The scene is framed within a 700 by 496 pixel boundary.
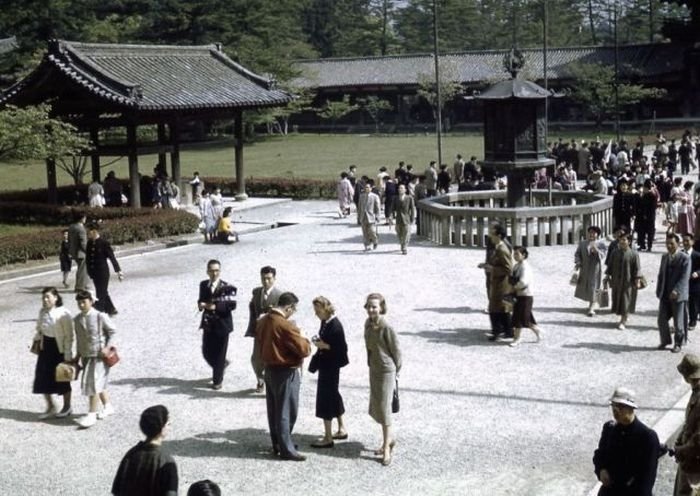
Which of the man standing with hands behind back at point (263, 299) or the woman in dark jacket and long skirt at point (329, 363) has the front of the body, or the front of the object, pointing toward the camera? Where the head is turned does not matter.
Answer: the man standing with hands behind back

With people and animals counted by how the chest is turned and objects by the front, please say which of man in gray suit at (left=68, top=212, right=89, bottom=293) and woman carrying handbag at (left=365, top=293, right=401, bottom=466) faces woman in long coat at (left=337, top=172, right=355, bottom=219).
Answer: the man in gray suit

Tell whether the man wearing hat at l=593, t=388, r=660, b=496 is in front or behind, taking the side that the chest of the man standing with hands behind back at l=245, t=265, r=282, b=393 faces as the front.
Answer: in front

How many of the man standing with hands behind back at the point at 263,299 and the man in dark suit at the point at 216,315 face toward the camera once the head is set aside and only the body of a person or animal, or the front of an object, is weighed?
2

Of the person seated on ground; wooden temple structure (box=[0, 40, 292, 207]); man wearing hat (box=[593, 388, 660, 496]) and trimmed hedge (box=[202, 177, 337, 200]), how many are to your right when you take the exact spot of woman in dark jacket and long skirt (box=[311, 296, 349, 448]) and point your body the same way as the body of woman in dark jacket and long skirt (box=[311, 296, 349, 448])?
3

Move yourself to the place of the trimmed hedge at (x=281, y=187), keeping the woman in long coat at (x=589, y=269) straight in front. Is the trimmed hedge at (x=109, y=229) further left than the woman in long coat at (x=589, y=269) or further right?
right

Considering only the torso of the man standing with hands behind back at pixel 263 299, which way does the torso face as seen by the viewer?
toward the camera

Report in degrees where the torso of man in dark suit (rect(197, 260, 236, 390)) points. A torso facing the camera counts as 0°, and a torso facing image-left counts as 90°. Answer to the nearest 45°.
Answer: approximately 0°

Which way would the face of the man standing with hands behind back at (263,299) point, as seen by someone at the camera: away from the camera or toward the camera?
toward the camera

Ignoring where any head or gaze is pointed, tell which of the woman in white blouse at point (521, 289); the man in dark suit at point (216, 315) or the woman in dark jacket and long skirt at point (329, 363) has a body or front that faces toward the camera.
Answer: the man in dark suit

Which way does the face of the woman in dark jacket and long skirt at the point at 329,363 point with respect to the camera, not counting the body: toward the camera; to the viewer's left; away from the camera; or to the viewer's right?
to the viewer's left
